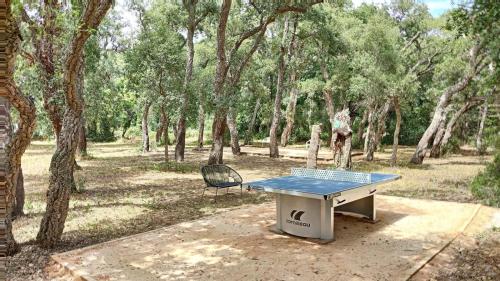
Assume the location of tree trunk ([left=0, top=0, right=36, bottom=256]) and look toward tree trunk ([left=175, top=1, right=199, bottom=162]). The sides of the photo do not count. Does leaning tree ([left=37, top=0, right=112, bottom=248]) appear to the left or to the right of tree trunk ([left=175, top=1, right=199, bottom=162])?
right

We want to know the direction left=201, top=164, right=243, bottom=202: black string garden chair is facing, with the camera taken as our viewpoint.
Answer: facing the viewer and to the right of the viewer

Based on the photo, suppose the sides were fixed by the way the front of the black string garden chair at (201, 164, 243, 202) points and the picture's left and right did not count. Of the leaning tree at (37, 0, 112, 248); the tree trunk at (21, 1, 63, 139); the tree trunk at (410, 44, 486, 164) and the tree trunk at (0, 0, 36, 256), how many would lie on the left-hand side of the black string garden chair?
1

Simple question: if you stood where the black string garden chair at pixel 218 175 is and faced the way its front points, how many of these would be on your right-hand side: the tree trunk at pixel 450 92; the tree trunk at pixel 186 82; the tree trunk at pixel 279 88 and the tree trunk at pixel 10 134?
1

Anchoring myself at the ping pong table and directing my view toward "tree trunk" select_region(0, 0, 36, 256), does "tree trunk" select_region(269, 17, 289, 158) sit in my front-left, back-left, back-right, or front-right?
back-right

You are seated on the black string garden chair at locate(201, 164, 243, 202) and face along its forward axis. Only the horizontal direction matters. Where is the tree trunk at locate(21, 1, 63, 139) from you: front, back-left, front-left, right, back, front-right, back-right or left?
back-right

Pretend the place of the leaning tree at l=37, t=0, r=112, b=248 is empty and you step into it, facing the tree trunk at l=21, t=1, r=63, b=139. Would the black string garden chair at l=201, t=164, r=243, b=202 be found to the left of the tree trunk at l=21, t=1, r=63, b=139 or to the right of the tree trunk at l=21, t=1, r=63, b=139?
right

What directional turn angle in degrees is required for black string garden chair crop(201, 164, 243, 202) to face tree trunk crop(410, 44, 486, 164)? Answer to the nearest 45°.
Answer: approximately 90° to its left

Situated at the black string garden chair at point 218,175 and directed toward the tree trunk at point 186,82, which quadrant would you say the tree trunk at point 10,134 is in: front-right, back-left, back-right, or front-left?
back-left

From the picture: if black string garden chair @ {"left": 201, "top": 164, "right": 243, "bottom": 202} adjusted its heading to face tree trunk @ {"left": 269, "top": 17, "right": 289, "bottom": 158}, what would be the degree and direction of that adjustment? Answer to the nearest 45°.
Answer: approximately 135° to its left

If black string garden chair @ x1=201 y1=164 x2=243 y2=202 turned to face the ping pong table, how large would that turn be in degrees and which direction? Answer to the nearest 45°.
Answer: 0° — it already faces it

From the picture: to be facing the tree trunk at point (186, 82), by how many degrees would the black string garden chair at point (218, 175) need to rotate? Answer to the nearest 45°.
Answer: approximately 135° to its left

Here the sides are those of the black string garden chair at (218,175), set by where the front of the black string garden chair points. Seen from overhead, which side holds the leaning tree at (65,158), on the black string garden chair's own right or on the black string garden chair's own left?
on the black string garden chair's own right

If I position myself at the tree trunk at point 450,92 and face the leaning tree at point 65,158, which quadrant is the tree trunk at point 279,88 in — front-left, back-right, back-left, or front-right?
front-right

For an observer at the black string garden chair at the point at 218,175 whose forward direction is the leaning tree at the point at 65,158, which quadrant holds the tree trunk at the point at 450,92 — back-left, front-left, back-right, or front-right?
back-left

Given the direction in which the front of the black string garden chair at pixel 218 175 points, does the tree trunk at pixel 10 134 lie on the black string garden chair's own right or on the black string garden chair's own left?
on the black string garden chair's own right

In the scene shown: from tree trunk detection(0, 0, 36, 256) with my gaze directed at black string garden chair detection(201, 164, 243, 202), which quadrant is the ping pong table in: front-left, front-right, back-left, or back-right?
front-right

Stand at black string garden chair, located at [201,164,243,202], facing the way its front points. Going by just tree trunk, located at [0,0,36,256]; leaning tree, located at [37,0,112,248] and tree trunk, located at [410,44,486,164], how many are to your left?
1
